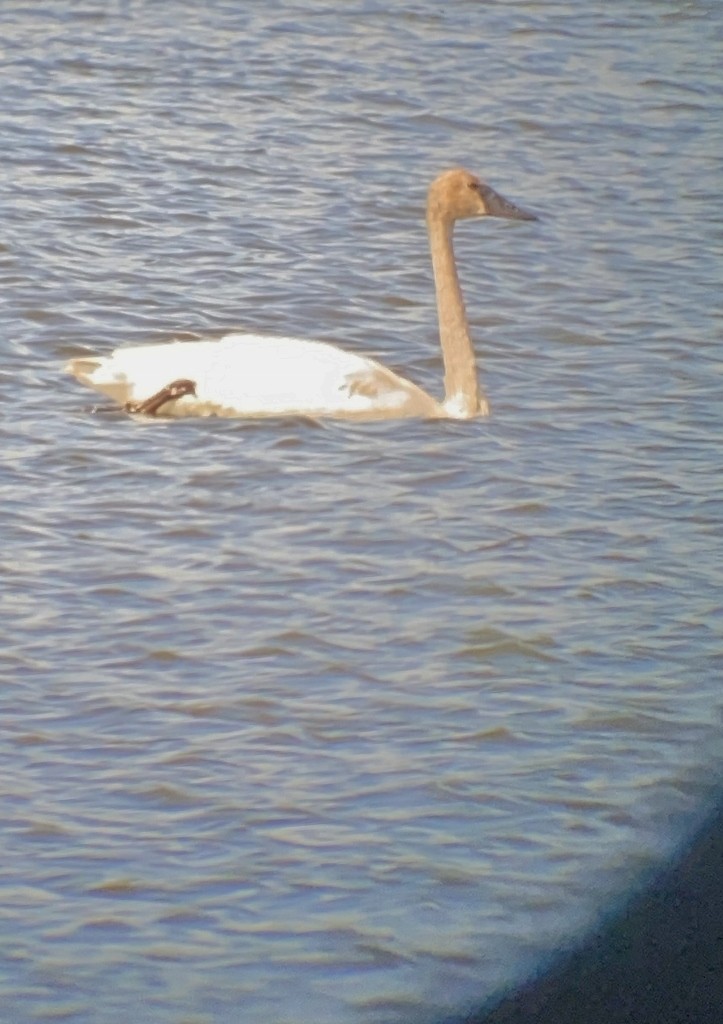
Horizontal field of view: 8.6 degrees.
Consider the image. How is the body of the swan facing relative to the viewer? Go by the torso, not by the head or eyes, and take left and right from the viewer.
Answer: facing to the right of the viewer
